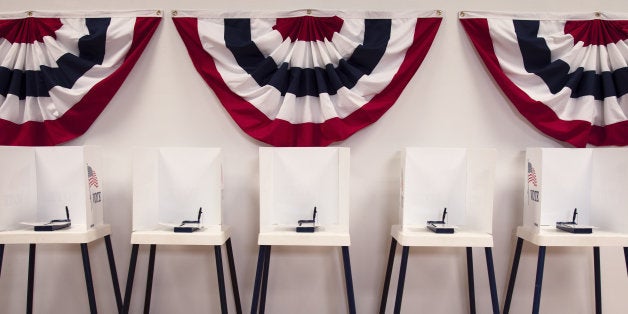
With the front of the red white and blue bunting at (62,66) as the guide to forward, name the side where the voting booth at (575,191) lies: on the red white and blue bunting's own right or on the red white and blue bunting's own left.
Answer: on the red white and blue bunting's own left

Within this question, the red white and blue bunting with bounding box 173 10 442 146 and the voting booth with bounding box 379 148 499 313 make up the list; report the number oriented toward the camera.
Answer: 2

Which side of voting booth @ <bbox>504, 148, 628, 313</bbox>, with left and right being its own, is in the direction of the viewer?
front

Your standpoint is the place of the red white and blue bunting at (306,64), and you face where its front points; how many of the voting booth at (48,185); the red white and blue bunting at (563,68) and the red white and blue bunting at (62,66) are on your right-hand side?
2

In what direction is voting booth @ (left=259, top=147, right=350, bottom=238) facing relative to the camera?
toward the camera

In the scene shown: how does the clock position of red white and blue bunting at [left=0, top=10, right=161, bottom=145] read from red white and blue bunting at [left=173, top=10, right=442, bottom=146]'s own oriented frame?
red white and blue bunting at [left=0, top=10, right=161, bottom=145] is roughly at 3 o'clock from red white and blue bunting at [left=173, top=10, right=442, bottom=146].

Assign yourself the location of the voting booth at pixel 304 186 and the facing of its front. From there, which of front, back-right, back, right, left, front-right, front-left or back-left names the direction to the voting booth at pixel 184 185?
right

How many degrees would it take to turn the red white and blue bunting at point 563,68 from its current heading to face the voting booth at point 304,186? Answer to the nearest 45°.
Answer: approximately 45° to its right

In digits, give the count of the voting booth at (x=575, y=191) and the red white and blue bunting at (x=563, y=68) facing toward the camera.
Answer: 2

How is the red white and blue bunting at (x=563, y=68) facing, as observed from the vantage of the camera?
facing the viewer

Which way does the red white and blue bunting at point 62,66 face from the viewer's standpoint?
toward the camera
